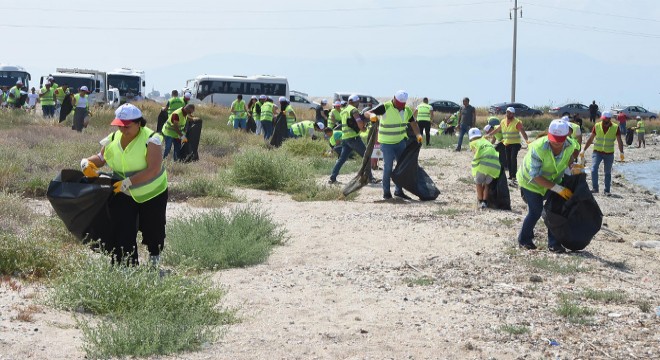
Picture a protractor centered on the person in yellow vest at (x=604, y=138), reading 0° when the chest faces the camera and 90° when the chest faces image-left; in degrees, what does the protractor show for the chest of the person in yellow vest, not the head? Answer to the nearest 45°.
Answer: approximately 0°

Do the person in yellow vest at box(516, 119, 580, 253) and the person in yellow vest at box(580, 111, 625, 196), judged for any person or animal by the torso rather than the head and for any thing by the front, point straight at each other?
no

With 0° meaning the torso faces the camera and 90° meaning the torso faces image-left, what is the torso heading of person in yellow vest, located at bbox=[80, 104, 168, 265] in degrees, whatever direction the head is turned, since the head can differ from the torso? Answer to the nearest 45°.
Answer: approximately 45°

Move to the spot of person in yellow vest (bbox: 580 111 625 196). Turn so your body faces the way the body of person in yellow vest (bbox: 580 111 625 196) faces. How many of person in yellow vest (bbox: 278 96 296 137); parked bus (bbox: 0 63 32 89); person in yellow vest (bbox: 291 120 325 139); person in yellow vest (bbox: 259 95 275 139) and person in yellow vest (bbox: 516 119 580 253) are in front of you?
1

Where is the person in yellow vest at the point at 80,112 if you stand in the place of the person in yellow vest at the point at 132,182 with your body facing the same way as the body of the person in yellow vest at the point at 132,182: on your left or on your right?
on your right

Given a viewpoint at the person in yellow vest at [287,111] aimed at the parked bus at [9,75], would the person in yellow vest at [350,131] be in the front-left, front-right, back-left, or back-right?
back-left

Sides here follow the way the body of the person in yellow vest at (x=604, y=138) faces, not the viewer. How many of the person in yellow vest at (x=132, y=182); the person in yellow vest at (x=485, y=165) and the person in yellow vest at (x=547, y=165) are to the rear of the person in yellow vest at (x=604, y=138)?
0

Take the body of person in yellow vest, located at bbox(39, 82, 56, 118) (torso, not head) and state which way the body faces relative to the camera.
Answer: toward the camera

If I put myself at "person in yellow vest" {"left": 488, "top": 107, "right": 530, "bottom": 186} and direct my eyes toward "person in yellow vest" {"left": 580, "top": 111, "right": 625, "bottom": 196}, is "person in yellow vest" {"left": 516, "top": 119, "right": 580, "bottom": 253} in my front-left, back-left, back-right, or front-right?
front-right

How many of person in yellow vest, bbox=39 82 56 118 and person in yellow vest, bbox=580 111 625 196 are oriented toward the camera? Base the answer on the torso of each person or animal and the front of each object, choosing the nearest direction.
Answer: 2

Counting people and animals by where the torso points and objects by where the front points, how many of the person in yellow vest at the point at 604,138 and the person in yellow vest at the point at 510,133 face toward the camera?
2

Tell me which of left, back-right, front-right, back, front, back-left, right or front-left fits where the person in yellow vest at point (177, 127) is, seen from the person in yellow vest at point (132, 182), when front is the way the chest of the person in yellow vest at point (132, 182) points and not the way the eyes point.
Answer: back-right

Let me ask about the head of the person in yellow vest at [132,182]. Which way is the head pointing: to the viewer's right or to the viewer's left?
to the viewer's left

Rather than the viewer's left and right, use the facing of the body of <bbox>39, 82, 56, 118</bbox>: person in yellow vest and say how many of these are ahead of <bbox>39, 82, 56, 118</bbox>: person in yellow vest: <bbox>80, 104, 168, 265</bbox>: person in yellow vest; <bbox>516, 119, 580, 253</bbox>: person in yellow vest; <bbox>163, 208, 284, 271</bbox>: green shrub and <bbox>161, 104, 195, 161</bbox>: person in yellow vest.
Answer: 4

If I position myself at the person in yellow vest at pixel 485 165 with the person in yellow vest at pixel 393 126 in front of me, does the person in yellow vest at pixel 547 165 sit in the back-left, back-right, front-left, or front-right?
back-left

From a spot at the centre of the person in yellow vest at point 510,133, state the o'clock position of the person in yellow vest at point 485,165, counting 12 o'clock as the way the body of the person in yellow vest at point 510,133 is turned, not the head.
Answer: the person in yellow vest at point 485,165 is roughly at 12 o'clock from the person in yellow vest at point 510,133.

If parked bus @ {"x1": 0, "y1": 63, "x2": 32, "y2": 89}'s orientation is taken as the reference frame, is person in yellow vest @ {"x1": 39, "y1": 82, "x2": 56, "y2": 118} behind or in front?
in front
